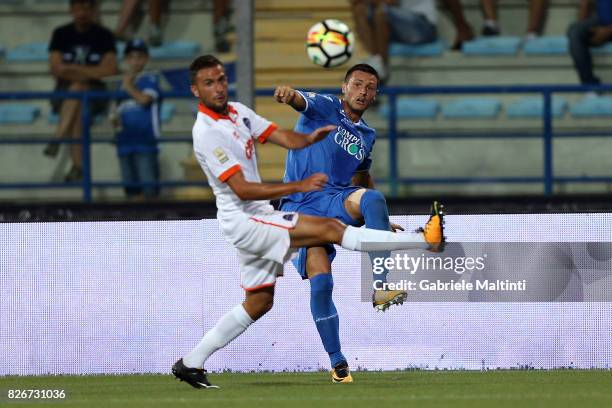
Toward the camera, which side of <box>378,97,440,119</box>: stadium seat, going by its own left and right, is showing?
front

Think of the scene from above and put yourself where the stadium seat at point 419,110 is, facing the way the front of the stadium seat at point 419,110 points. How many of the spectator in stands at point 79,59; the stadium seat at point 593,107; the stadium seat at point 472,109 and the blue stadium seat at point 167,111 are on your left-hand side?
2

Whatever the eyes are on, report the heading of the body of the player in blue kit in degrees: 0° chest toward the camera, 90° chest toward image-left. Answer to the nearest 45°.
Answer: approximately 315°

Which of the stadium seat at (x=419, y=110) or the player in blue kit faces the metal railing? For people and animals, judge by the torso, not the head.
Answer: the stadium seat

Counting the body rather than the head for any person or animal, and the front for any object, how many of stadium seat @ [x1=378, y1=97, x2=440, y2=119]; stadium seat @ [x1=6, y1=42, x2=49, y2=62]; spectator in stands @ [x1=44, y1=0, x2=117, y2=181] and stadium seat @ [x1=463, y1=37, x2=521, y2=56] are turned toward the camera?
4

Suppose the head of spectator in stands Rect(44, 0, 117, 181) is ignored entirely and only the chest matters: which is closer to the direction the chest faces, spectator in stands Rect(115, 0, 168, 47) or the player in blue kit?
the player in blue kit

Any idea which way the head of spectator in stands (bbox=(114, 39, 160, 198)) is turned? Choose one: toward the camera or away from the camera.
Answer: toward the camera

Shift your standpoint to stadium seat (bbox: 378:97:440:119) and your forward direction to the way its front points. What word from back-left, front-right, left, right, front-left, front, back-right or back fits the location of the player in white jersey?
front

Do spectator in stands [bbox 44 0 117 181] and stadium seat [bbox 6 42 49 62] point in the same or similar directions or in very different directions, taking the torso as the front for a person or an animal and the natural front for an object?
same or similar directions

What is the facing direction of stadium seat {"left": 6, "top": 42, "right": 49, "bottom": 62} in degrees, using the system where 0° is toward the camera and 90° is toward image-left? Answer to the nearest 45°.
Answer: approximately 0°

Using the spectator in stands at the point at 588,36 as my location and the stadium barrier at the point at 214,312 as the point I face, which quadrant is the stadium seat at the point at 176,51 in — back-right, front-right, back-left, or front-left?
front-right

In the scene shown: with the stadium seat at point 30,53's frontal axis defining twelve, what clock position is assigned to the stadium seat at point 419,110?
the stadium seat at point 419,110 is roughly at 10 o'clock from the stadium seat at point 30,53.

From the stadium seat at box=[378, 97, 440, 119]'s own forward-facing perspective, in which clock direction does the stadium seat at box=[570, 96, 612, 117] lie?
the stadium seat at box=[570, 96, 612, 117] is roughly at 9 o'clock from the stadium seat at box=[378, 97, 440, 119].

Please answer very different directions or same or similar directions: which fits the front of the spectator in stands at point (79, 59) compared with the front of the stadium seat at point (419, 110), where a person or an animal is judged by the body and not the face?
same or similar directions

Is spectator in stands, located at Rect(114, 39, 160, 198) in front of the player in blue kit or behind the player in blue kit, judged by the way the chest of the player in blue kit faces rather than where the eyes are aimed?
behind

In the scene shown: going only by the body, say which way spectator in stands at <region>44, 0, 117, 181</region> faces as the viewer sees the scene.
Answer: toward the camera
